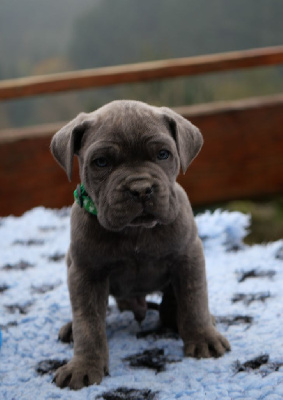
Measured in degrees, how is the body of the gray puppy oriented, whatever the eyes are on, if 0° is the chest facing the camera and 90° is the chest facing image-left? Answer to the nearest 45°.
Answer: approximately 0°
